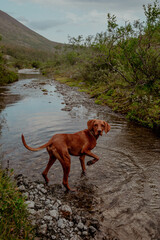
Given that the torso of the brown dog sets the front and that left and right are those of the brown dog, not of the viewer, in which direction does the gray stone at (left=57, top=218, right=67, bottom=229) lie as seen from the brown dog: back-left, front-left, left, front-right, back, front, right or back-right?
back-right

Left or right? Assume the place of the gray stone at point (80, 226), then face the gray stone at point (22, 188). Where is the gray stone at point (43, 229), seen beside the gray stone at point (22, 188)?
left

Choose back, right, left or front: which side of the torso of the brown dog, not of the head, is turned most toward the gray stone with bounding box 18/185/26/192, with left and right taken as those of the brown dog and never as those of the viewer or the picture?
back

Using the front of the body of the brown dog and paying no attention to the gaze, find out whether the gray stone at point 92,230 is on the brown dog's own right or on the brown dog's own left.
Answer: on the brown dog's own right

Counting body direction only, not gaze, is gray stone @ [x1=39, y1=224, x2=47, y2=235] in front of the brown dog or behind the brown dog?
behind

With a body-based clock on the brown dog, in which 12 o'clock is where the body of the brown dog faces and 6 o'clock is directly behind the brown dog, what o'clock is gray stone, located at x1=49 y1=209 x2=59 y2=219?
The gray stone is roughly at 5 o'clock from the brown dog.

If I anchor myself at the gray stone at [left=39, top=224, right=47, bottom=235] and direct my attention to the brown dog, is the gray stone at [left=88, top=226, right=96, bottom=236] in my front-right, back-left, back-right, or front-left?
front-right

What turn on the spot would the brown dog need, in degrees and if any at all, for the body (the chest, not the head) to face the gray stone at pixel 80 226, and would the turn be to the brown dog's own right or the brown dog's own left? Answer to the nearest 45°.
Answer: approximately 135° to the brown dog's own right

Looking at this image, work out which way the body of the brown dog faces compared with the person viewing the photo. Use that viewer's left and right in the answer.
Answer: facing away from the viewer and to the right of the viewer

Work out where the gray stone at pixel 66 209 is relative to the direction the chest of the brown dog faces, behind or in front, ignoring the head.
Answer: behind
